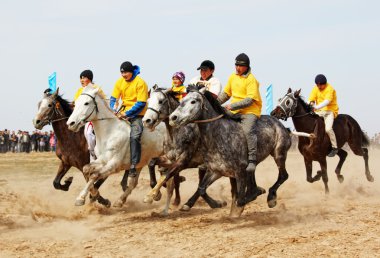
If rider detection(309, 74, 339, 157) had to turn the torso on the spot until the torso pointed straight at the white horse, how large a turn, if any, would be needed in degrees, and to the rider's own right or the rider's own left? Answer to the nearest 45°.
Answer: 0° — they already face it

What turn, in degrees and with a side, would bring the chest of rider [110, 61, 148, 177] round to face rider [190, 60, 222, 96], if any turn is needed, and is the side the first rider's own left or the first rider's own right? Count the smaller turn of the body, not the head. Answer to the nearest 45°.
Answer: approximately 135° to the first rider's own left

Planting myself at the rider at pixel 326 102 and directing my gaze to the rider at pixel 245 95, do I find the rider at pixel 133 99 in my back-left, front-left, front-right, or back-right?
front-right

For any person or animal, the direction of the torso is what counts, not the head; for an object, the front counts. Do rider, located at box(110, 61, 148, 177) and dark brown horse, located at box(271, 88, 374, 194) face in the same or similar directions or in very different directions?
same or similar directions

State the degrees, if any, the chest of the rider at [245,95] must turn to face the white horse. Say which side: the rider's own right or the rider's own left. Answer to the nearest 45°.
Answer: approximately 45° to the rider's own right

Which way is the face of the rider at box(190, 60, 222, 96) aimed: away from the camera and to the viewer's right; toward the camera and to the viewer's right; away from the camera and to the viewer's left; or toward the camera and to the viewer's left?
toward the camera and to the viewer's left

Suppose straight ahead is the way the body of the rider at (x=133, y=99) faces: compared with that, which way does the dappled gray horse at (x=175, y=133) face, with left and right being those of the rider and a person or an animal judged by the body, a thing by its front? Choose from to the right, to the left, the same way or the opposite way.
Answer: the same way

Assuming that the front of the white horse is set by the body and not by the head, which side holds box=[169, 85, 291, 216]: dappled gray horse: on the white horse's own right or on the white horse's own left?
on the white horse's own left

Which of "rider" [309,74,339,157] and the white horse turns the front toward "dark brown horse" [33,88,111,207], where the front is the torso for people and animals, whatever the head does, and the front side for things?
the rider

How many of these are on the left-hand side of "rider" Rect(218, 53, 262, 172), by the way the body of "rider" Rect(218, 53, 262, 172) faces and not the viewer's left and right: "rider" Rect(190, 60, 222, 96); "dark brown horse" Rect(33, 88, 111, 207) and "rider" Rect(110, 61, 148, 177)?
0

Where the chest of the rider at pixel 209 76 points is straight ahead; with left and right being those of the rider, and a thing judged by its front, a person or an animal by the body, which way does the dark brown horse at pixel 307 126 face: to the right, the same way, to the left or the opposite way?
the same way

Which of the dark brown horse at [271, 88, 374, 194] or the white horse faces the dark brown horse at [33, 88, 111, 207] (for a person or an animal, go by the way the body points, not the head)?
the dark brown horse at [271, 88, 374, 194]

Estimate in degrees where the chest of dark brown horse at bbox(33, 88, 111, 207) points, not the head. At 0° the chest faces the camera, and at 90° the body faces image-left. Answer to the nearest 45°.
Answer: approximately 45°

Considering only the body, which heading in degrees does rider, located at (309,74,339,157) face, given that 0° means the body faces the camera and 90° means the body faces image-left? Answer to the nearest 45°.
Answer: approximately 45°

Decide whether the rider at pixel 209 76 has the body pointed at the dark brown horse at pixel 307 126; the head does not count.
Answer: no

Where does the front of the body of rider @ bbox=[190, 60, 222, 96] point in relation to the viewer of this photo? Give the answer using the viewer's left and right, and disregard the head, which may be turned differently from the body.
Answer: facing the viewer and to the left of the viewer

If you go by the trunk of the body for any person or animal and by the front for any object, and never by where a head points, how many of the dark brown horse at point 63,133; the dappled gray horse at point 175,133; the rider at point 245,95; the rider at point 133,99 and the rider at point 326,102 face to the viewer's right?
0

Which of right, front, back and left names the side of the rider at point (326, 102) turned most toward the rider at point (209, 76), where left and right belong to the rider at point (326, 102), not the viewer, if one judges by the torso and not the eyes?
front

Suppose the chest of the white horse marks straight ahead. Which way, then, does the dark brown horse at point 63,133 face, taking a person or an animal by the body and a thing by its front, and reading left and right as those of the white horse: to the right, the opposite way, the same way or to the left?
the same way

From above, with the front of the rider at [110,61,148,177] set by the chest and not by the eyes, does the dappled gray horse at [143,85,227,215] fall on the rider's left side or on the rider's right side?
on the rider's left side
